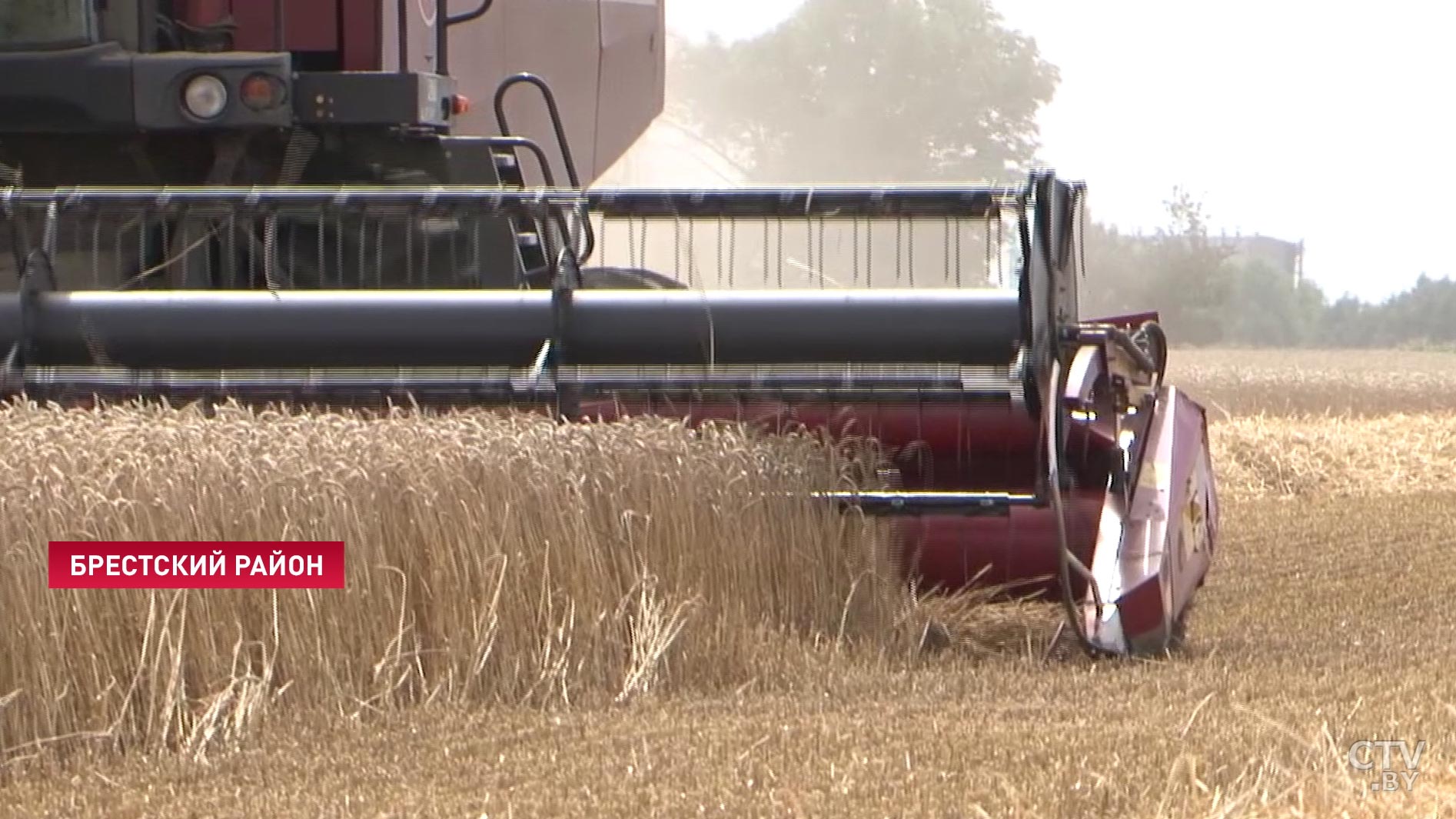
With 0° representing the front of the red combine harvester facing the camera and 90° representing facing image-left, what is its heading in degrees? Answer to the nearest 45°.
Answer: approximately 0°
